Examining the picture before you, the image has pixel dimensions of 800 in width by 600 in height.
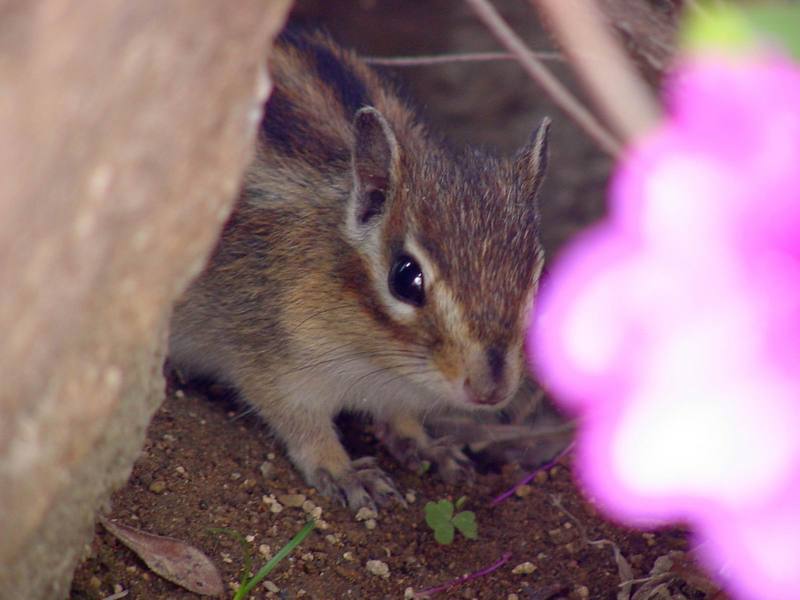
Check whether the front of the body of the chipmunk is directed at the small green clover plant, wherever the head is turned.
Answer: yes

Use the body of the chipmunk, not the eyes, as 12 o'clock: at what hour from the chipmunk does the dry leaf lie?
The dry leaf is roughly at 2 o'clock from the chipmunk.

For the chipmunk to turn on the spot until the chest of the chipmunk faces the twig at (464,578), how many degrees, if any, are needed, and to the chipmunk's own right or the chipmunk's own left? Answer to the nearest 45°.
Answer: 0° — it already faces it

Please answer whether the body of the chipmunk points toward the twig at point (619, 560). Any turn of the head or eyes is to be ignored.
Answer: yes

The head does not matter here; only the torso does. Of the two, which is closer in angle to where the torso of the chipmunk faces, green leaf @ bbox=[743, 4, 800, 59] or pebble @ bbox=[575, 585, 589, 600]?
the pebble

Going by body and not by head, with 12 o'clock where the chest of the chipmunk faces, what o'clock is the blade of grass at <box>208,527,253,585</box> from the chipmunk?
The blade of grass is roughly at 2 o'clock from the chipmunk.

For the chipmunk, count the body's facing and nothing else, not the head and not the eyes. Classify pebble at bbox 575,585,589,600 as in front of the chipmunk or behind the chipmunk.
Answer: in front

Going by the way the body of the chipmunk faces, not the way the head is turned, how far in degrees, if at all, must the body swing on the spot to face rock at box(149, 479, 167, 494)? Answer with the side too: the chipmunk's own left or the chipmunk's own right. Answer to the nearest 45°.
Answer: approximately 90° to the chipmunk's own right

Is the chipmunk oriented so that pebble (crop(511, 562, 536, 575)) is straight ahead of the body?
yes

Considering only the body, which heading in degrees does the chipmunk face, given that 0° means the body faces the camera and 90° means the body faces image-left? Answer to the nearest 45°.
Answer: approximately 315°
